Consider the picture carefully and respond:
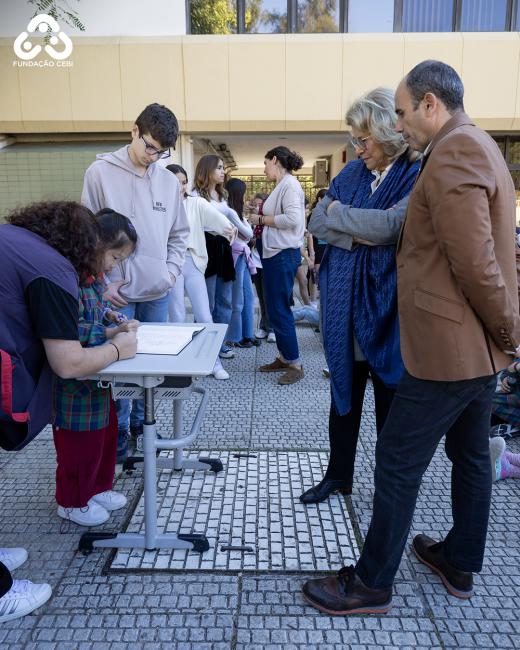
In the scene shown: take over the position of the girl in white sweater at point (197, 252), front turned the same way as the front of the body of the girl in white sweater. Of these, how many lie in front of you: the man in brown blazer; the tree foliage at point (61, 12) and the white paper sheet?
2

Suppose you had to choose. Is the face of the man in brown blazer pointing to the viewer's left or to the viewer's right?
to the viewer's left

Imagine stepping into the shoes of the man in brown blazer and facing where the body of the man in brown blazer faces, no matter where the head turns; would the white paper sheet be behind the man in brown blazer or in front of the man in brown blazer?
in front

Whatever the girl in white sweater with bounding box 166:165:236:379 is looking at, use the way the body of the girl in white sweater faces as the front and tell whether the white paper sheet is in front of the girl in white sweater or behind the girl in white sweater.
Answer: in front

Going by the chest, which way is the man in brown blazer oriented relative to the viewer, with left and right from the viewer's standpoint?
facing to the left of the viewer

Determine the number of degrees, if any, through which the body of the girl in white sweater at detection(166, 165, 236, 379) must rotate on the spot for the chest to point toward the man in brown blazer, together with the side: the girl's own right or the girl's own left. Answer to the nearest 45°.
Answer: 0° — they already face them

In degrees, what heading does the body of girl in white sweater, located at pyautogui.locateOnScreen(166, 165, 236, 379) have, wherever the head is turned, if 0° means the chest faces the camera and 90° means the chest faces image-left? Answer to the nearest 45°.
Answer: approximately 0°

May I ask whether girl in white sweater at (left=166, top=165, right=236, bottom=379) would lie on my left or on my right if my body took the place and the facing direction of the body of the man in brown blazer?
on my right
